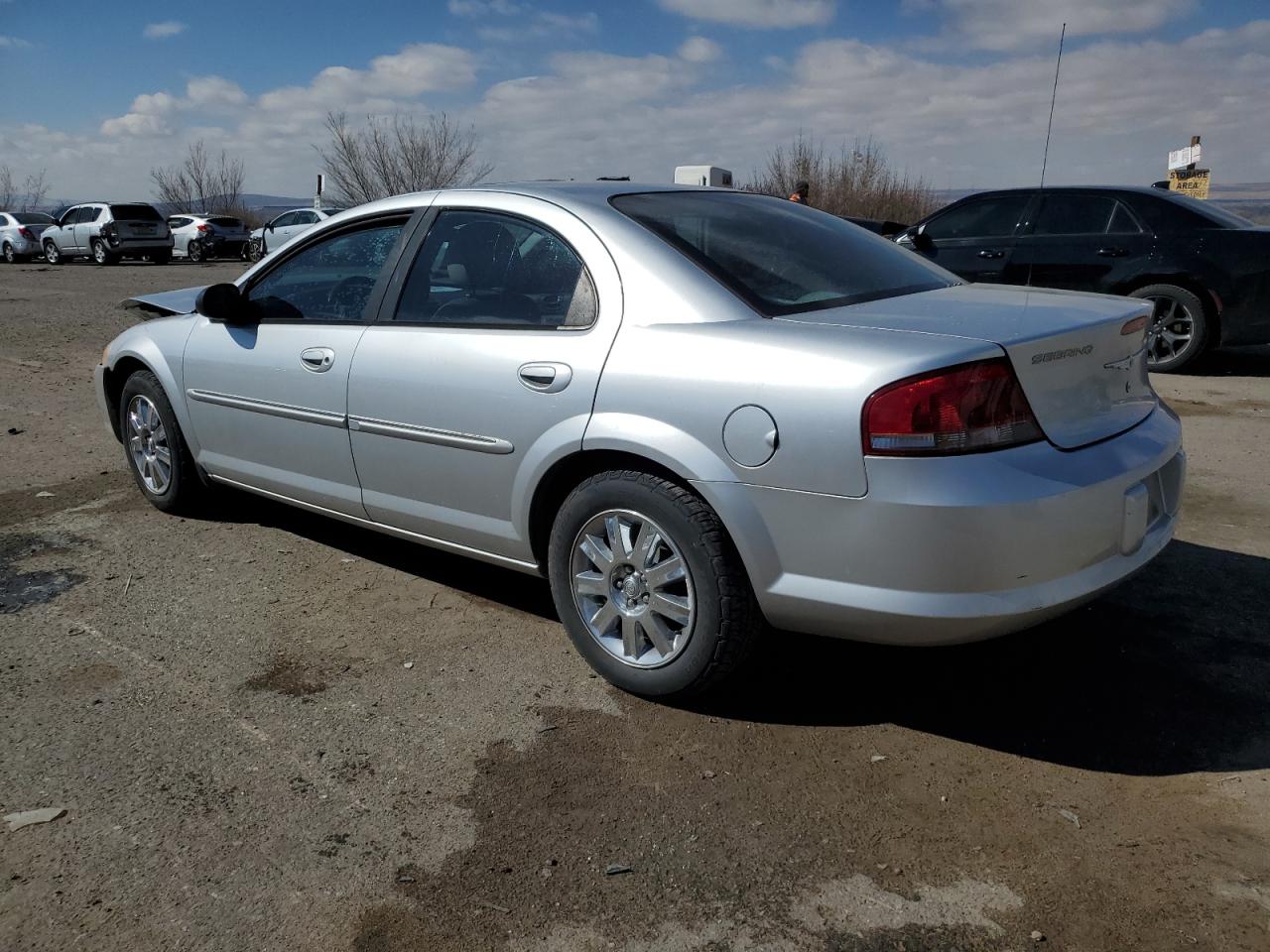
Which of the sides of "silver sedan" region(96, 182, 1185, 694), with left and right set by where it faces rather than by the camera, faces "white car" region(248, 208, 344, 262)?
front

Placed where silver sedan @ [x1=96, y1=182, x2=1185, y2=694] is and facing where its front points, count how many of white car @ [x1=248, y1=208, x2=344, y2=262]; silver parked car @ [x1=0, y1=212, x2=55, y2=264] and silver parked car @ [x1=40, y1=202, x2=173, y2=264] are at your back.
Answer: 0

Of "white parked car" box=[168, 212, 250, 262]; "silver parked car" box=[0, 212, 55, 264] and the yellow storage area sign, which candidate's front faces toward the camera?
the yellow storage area sign

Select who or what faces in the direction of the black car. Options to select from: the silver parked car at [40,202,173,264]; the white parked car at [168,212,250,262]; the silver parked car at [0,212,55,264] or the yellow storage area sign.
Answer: the yellow storage area sign

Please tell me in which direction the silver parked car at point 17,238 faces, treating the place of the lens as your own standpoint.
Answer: facing away from the viewer and to the left of the viewer

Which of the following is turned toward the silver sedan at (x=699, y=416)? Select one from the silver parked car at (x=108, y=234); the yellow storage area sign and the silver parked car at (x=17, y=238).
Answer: the yellow storage area sign

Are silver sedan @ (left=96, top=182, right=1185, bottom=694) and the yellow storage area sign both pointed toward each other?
no

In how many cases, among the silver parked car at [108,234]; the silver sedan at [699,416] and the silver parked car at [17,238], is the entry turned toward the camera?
0

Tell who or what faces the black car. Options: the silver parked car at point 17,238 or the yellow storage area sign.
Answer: the yellow storage area sign

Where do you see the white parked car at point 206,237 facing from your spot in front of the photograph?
facing away from the viewer and to the left of the viewer

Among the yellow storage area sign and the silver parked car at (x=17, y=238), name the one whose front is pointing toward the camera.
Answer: the yellow storage area sign

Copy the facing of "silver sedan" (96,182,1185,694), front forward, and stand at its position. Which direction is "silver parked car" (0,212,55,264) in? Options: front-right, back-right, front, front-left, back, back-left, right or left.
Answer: front

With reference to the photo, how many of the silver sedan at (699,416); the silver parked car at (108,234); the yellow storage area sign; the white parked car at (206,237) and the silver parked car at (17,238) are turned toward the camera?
1

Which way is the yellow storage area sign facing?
toward the camera

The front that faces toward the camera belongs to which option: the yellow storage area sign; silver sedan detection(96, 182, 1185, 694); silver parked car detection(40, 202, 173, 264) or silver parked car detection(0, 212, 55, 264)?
the yellow storage area sign

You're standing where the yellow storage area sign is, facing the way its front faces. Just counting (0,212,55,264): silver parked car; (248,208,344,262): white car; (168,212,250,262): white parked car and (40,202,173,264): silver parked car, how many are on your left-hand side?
0

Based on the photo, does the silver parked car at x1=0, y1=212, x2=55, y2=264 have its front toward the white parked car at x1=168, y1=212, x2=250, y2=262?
no

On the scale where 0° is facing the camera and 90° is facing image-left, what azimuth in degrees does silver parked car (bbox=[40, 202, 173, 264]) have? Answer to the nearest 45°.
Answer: approximately 135°
